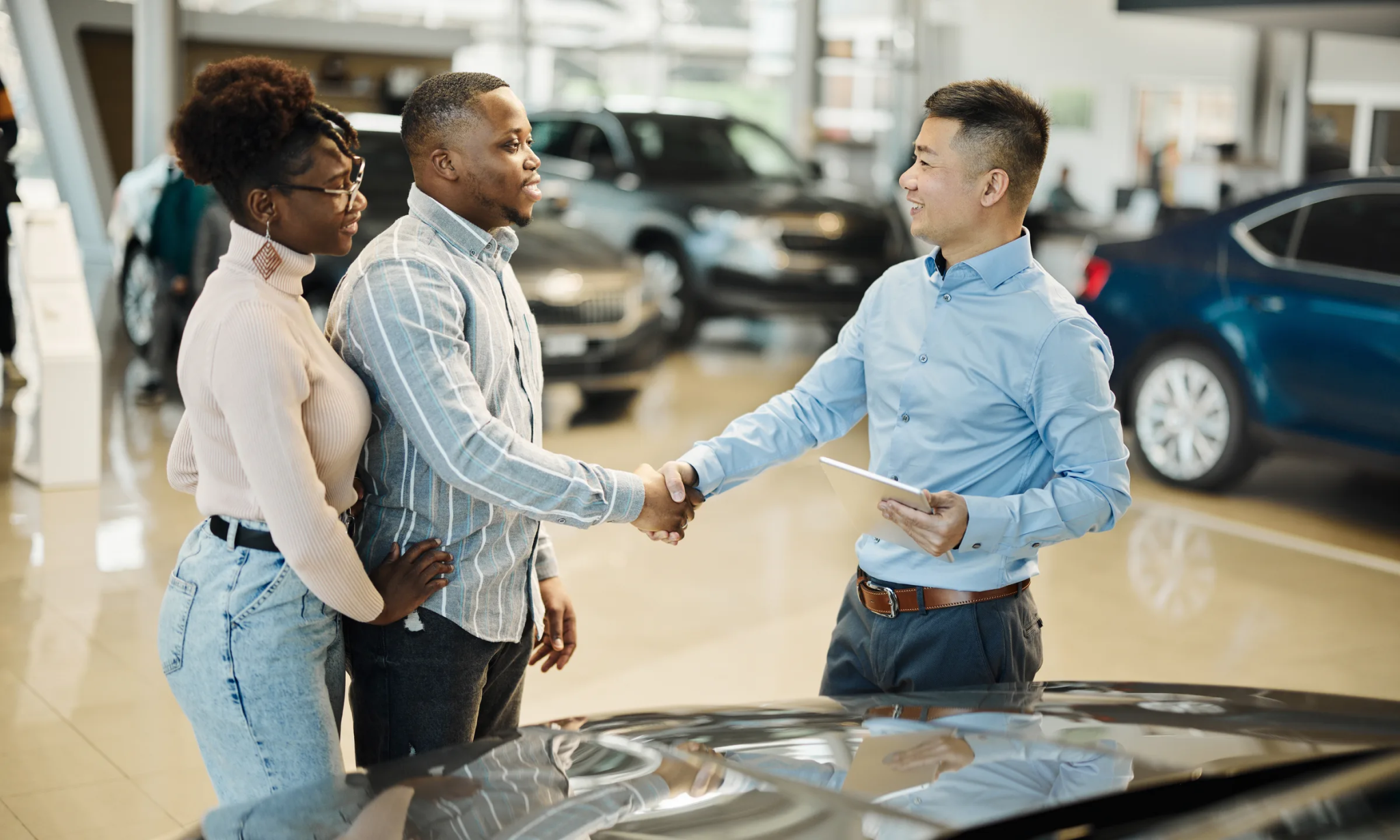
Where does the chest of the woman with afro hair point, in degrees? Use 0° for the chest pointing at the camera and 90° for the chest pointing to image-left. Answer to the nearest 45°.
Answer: approximately 270°

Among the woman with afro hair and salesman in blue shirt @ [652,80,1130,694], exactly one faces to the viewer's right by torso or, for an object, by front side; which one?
the woman with afro hair

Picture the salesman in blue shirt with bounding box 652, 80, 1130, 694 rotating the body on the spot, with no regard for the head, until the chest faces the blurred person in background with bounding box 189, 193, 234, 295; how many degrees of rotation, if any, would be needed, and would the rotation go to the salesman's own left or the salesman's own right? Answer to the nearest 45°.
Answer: approximately 90° to the salesman's own right

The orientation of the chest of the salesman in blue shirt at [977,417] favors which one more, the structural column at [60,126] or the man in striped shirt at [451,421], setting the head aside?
the man in striped shirt

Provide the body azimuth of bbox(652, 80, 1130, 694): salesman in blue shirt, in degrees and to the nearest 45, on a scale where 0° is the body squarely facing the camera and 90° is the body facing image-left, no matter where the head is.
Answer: approximately 45°

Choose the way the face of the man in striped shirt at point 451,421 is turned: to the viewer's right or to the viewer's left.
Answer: to the viewer's right

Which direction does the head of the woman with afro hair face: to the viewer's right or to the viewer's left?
to the viewer's right

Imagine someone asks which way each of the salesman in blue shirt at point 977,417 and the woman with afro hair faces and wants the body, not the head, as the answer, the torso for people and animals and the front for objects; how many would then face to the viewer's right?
1

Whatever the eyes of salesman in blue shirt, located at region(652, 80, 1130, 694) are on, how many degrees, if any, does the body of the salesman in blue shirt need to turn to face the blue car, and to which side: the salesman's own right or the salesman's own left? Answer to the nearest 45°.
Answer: approximately 135° to the salesman's own right

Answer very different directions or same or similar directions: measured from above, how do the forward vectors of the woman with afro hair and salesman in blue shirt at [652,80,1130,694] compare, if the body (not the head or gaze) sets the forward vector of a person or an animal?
very different directions

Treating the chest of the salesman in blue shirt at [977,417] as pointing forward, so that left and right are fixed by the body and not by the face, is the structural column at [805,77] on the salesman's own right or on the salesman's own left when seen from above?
on the salesman's own right
